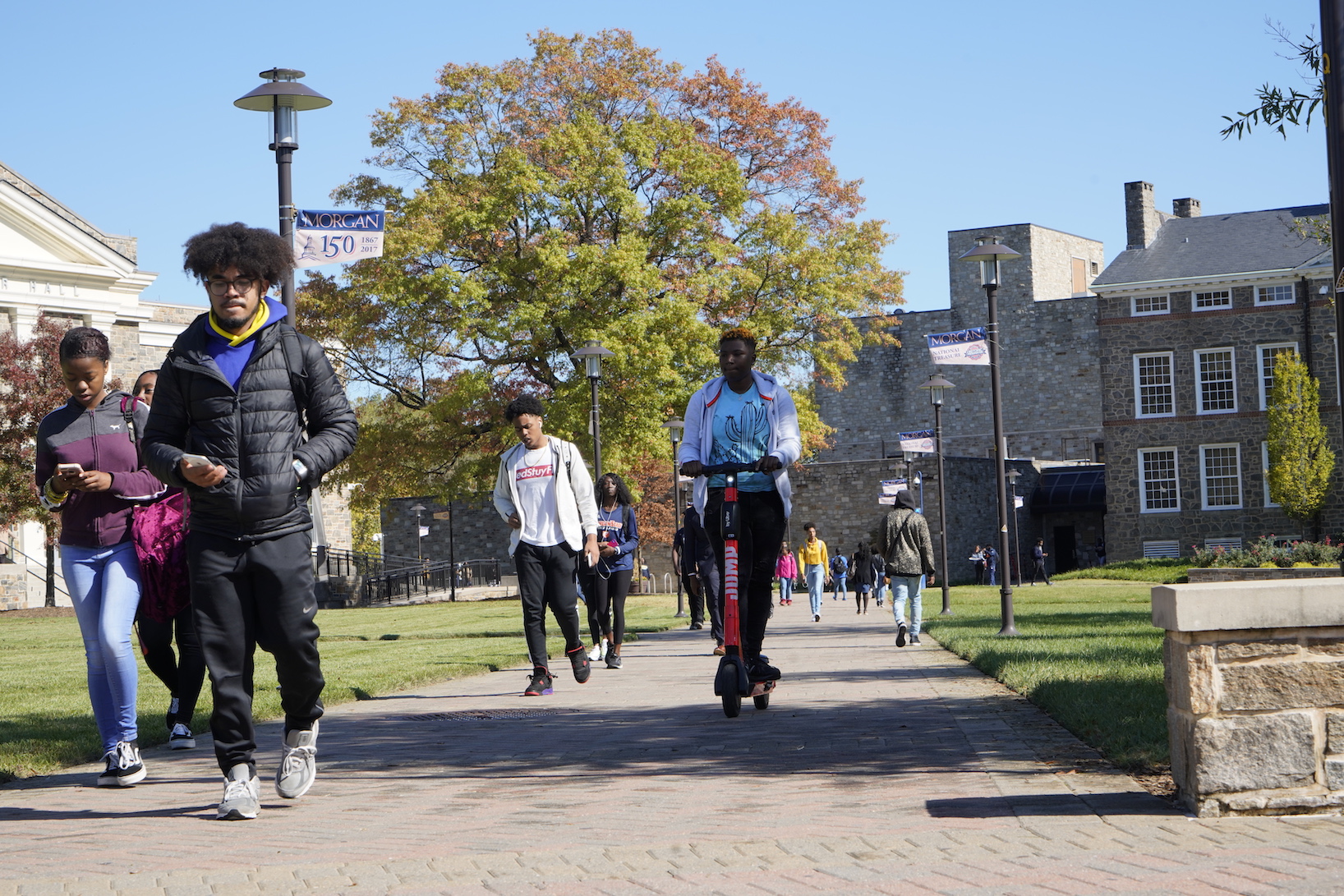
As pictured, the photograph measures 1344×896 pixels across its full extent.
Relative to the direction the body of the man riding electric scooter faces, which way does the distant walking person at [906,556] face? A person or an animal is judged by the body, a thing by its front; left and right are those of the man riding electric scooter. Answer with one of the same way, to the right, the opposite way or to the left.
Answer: the opposite way

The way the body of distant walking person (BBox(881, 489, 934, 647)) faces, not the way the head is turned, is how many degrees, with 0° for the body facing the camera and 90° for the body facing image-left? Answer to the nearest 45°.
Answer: approximately 180°

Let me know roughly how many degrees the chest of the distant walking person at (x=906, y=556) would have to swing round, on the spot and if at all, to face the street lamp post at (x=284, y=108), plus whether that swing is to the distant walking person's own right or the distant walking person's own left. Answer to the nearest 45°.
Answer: approximately 135° to the distant walking person's own left

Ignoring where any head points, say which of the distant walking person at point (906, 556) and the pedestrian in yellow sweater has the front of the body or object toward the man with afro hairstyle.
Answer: the pedestrian in yellow sweater

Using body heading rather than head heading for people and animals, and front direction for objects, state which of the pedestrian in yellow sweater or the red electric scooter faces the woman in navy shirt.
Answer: the pedestrian in yellow sweater

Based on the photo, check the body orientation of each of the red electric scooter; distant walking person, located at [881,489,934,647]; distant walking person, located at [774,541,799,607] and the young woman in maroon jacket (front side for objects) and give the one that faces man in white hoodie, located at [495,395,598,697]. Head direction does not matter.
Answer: distant walking person, located at [774,541,799,607]

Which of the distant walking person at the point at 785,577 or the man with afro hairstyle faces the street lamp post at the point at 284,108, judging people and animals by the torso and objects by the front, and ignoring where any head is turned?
the distant walking person

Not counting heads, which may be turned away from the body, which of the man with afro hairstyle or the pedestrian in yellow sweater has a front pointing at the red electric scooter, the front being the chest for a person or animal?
the pedestrian in yellow sweater

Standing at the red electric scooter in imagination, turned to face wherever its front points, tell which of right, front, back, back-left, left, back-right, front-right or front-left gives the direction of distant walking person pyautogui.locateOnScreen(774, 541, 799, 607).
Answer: back
